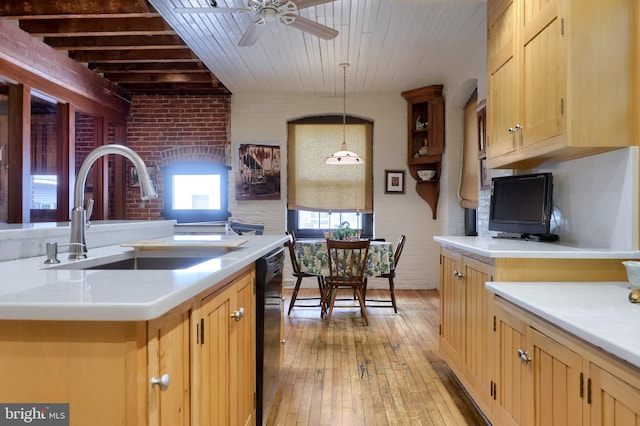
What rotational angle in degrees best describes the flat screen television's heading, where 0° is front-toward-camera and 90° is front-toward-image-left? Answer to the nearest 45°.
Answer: approximately 45°

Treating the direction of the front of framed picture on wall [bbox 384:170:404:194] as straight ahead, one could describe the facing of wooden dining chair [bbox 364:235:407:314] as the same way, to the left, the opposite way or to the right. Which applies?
to the right

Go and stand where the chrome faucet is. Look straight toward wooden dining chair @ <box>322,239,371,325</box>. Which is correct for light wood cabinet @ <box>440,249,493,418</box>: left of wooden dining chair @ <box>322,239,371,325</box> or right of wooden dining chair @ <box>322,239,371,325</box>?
right

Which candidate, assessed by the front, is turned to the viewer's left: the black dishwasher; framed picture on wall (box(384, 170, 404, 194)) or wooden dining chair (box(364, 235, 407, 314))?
the wooden dining chair

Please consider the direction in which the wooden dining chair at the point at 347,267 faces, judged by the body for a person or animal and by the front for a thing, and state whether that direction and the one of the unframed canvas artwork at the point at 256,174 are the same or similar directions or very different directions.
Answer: very different directions

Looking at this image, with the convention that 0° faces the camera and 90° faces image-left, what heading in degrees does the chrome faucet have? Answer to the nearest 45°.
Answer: approximately 315°

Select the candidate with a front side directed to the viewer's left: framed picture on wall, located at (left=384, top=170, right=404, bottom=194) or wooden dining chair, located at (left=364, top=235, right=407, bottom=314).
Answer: the wooden dining chair

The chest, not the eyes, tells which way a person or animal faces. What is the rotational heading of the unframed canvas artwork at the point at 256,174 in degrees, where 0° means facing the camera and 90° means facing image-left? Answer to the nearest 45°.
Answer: approximately 0°

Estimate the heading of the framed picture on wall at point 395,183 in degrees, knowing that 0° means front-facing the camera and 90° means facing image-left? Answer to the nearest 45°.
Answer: approximately 0°

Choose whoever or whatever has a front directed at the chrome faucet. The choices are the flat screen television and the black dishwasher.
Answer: the flat screen television

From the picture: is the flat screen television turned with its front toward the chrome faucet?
yes

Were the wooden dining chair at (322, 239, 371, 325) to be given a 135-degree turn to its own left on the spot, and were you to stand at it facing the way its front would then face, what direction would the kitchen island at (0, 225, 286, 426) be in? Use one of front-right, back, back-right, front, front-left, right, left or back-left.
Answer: front-left

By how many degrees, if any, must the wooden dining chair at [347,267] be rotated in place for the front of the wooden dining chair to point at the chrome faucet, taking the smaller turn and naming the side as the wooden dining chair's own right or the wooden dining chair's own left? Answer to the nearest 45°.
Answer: approximately 180°

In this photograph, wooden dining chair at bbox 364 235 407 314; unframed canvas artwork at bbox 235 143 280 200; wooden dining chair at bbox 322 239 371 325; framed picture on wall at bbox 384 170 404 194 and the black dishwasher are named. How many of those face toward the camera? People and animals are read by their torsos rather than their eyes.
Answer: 2
